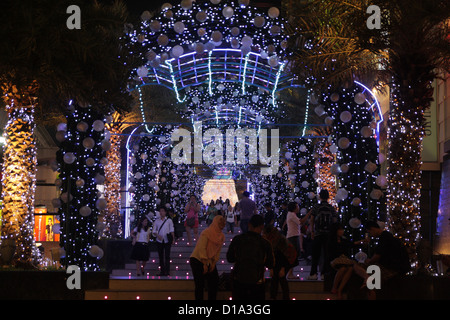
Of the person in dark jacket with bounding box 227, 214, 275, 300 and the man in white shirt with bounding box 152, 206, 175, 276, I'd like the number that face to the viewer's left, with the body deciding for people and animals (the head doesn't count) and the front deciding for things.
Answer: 0

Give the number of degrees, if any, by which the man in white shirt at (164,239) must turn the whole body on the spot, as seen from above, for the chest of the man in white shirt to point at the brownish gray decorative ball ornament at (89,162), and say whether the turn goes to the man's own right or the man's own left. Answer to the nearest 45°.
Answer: approximately 45° to the man's own right

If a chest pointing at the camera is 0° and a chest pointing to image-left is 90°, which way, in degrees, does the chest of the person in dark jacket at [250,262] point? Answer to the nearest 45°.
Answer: approximately 180°

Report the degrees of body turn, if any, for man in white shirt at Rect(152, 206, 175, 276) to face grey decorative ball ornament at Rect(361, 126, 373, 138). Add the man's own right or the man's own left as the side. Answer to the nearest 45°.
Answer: approximately 45° to the man's own left

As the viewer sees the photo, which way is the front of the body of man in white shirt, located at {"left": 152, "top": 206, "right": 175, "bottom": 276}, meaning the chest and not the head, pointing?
toward the camera
